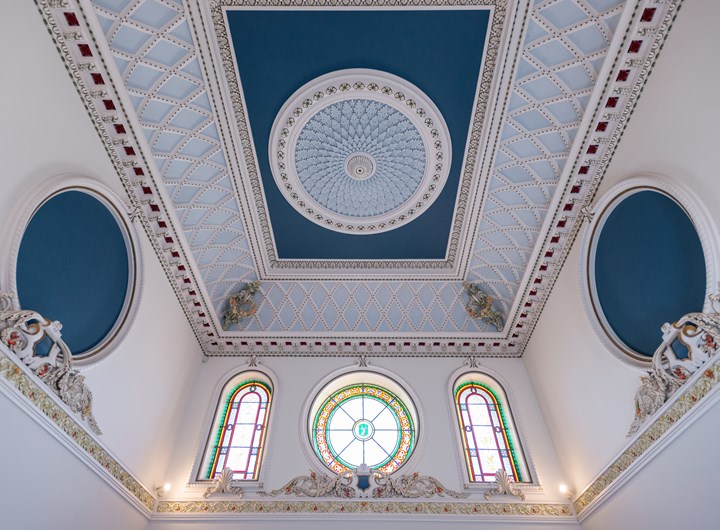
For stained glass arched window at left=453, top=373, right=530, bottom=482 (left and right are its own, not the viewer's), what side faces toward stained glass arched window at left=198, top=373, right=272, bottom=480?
right

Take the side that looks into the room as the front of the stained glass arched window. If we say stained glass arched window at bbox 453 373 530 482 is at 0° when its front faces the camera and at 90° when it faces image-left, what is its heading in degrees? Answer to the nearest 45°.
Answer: approximately 0°

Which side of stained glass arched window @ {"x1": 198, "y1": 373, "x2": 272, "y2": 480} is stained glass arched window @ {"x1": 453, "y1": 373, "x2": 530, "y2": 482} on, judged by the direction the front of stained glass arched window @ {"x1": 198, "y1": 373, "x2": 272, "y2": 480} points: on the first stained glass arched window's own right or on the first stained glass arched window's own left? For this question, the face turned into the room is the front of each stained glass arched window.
on the first stained glass arched window's own left

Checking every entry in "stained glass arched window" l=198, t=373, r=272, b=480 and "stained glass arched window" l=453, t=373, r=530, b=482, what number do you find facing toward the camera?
2

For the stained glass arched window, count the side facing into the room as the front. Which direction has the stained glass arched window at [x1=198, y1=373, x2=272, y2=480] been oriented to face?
toward the camera
